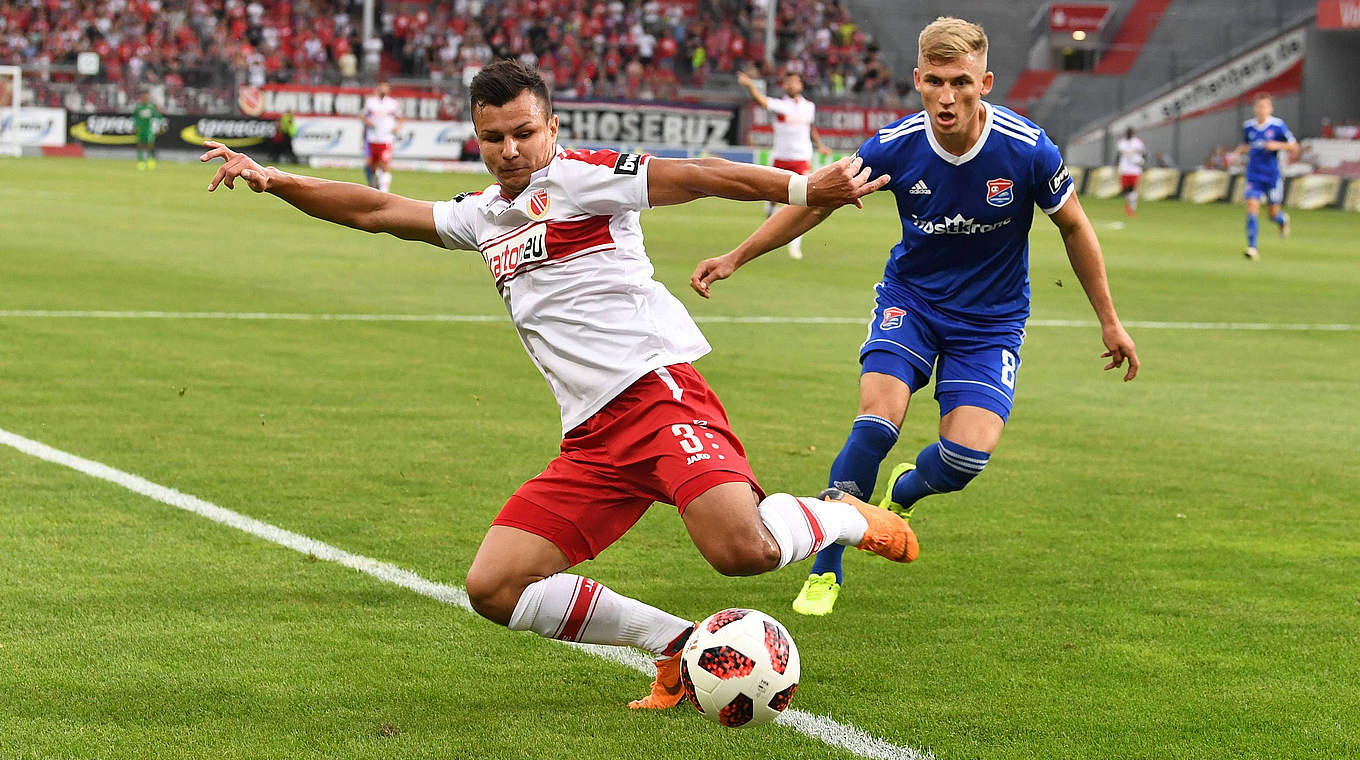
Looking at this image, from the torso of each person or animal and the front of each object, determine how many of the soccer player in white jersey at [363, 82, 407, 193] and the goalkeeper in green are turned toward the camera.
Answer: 2

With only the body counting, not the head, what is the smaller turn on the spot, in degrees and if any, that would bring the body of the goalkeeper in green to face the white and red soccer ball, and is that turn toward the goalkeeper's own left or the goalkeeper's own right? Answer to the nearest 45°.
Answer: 0° — they already face it

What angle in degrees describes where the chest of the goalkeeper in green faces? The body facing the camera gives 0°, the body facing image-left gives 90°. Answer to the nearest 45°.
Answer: approximately 0°

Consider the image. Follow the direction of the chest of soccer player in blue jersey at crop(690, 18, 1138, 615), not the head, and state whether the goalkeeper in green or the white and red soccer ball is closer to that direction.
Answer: the white and red soccer ball

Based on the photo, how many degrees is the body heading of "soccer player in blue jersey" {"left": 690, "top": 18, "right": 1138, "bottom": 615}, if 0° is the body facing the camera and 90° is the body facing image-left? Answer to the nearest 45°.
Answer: approximately 0°

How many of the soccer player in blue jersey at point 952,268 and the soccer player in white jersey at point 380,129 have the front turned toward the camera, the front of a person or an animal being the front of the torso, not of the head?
2

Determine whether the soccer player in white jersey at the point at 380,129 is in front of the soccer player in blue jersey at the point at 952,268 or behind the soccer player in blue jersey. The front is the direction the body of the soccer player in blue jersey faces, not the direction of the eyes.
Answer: behind

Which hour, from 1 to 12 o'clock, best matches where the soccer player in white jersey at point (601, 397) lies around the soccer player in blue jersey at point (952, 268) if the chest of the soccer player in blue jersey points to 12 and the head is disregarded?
The soccer player in white jersey is roughly at 1 o'clock from the soccer player in blue jersey.
